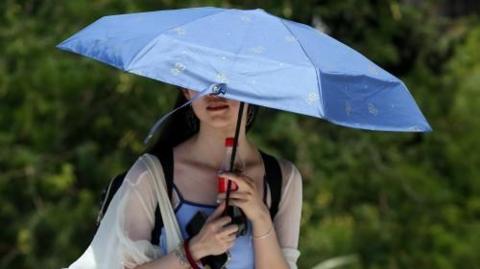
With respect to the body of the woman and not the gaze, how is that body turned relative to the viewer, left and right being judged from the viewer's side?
facing the viewer
